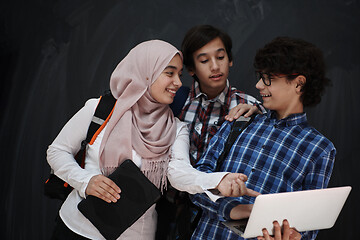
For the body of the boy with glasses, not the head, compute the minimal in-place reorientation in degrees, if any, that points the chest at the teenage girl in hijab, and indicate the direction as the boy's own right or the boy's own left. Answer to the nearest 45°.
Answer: approximately 45° to the boy's own right

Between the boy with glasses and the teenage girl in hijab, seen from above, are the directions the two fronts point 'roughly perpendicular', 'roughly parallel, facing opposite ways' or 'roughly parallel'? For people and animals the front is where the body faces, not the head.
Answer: roughly perpendicular

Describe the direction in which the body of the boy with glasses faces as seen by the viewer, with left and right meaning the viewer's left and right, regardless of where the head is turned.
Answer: facing the viewer and to the left of the viewer

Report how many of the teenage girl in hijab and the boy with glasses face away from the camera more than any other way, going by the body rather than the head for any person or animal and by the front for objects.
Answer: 0

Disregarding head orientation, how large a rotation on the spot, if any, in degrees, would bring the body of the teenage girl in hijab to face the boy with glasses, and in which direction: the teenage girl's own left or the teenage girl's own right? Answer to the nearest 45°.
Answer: approximately 45° to the teenage girl's own left
